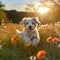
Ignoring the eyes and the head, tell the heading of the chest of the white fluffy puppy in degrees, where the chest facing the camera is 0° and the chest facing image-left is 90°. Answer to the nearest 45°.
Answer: approximately 0°
